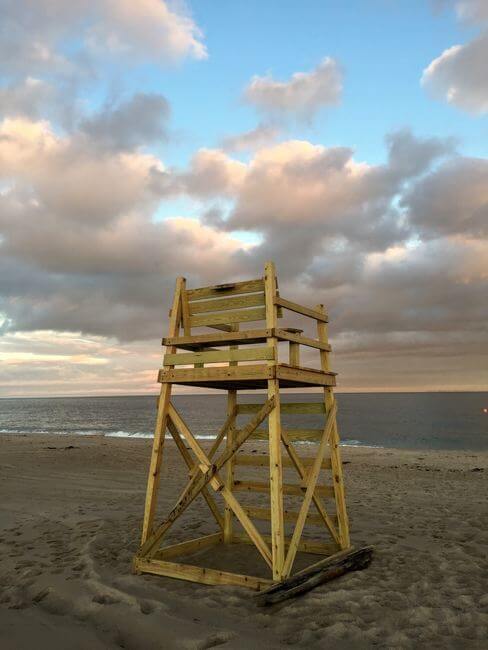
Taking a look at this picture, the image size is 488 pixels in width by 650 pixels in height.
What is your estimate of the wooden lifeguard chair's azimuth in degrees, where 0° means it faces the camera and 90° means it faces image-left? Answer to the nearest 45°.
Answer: approximately 225°
